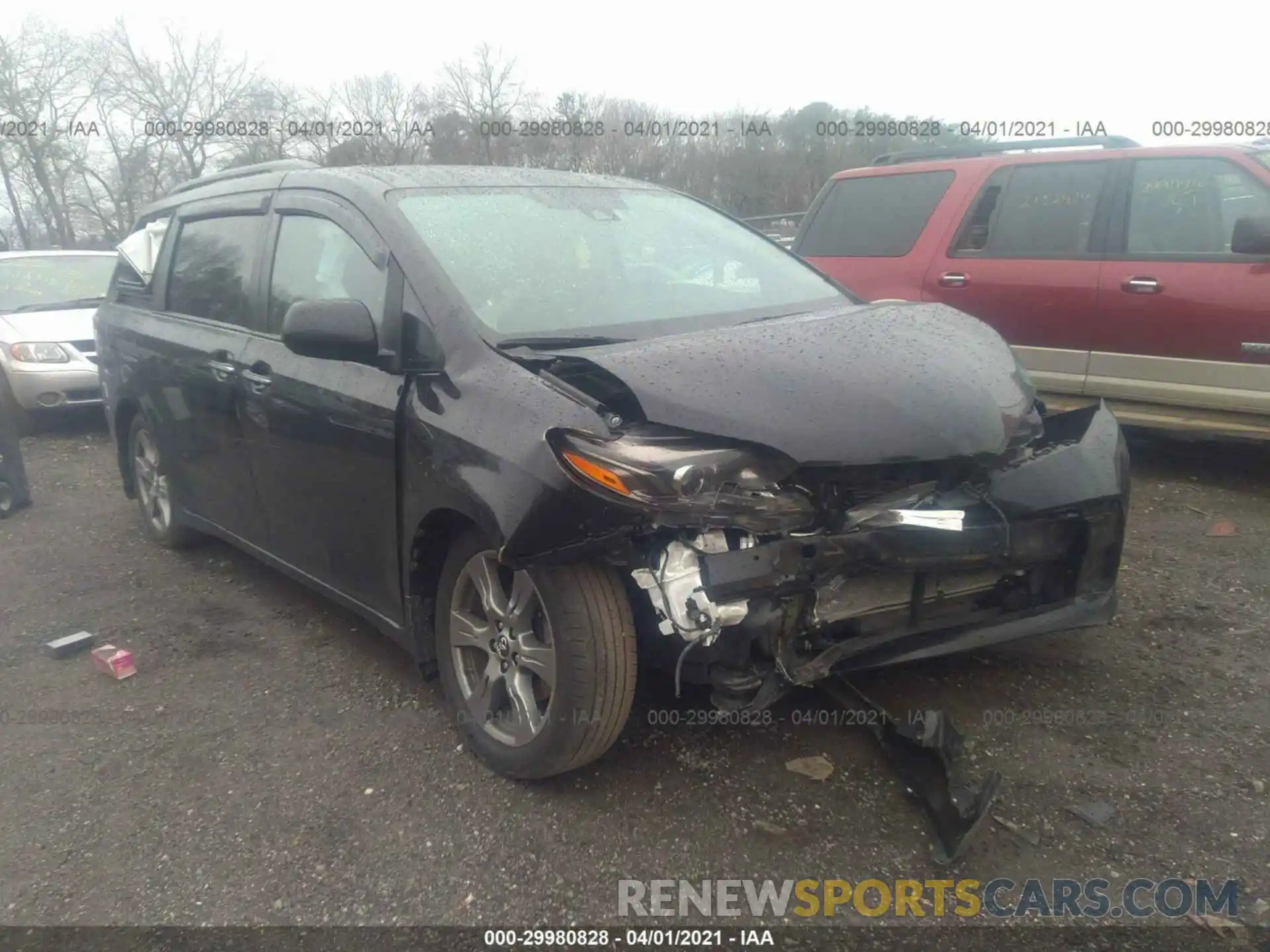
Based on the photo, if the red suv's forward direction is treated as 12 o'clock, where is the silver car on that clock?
The silver car is roughly at 6 o'clock from the red suv.

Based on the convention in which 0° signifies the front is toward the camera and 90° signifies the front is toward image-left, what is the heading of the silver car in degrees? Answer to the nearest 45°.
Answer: approximately 315°

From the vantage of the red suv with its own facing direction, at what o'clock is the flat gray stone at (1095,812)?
The flat gray stone is roughly at 3 o'clock from the red suv.

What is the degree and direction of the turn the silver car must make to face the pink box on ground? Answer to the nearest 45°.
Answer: approximately 45° to its right

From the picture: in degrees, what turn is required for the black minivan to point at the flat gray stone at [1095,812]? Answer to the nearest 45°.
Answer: approximately 45° to its left

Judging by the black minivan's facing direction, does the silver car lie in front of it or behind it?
behind

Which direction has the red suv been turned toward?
to the viewer's right

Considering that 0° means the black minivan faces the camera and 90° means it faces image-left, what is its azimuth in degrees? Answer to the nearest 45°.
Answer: approximately 315°

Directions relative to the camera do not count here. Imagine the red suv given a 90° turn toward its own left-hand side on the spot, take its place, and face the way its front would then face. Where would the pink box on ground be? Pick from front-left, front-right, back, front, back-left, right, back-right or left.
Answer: back-left
